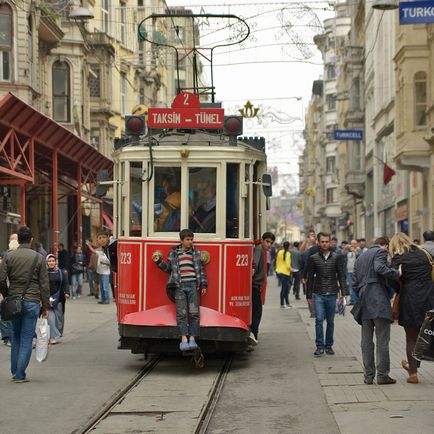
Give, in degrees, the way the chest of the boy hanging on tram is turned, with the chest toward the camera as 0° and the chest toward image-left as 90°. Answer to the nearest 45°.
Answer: approximately 0°

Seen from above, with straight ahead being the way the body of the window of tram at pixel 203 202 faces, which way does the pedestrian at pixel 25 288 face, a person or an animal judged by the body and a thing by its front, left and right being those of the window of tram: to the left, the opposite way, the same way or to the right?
the opposite way

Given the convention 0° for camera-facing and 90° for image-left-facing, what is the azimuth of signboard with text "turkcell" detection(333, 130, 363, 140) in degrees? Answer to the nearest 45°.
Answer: approximately 0°

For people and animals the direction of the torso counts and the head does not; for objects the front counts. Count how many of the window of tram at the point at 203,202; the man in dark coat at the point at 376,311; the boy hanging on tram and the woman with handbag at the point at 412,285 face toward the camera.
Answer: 2

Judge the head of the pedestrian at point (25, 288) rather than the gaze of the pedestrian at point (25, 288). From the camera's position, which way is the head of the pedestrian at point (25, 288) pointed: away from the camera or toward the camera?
away from the camera

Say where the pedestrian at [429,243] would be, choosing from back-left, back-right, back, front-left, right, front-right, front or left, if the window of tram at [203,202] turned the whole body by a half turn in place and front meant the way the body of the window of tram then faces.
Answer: right

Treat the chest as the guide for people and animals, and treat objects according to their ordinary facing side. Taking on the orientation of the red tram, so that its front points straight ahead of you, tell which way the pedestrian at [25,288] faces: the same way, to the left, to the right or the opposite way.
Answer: the opposite way
